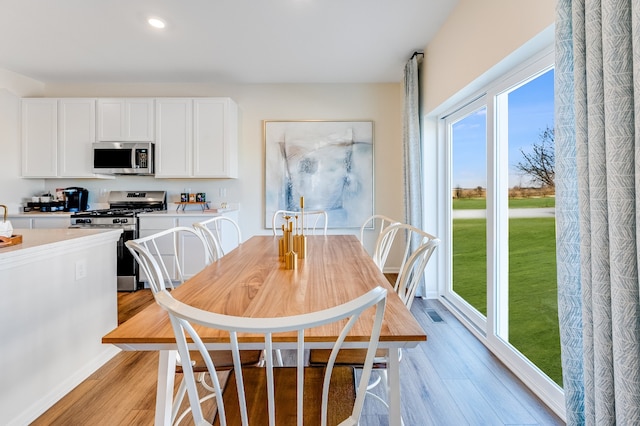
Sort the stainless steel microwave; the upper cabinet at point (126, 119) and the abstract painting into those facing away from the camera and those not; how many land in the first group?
0

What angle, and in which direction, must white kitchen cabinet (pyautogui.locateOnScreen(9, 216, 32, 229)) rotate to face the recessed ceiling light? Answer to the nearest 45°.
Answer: approximately 45° to its left

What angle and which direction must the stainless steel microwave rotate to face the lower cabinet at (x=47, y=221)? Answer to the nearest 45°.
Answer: approximately 90° to its right

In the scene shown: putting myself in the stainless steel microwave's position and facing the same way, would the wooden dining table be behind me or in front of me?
in front

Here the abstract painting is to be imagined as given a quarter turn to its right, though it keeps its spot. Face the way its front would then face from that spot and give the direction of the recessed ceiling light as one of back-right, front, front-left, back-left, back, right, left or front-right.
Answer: front-left

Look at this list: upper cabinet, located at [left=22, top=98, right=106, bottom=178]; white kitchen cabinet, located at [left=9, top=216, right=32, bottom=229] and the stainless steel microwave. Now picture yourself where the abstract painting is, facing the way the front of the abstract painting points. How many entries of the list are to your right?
3

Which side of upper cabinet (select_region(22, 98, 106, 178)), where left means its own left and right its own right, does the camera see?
front

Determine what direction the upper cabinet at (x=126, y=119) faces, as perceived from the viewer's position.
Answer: facing the viewer

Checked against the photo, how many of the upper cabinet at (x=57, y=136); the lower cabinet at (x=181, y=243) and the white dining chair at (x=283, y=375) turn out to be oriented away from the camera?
1

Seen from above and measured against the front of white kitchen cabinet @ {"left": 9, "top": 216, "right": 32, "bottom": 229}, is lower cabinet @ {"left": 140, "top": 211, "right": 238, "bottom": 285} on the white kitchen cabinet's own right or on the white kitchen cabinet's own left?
on the white kitchen cabinet's own left

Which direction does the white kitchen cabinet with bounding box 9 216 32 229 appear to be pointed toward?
toward the camera

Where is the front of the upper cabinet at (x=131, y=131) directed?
toward the camera

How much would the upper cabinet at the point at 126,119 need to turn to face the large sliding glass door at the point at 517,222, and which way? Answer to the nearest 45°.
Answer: approximately 45° to its left

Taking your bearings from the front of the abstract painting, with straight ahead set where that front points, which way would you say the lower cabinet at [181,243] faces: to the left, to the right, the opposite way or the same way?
the same way

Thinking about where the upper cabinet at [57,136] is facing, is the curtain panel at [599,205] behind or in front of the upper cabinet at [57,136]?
in front

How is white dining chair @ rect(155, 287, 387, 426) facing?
away from the camera

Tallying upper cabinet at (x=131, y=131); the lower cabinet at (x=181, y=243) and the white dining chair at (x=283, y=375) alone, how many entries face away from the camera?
1
